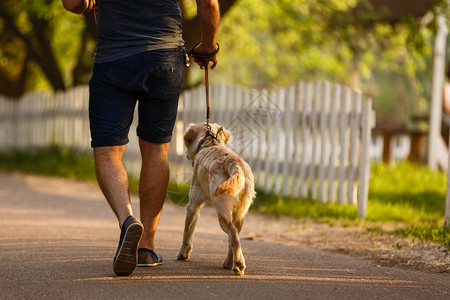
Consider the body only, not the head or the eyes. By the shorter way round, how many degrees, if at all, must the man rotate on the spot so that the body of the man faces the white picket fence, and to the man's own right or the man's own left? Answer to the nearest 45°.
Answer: approximately 45° to the man's own right

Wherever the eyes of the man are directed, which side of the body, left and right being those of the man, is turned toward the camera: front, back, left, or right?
back

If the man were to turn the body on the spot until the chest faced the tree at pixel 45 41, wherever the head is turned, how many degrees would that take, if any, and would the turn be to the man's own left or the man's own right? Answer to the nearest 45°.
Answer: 0° — they already face it
